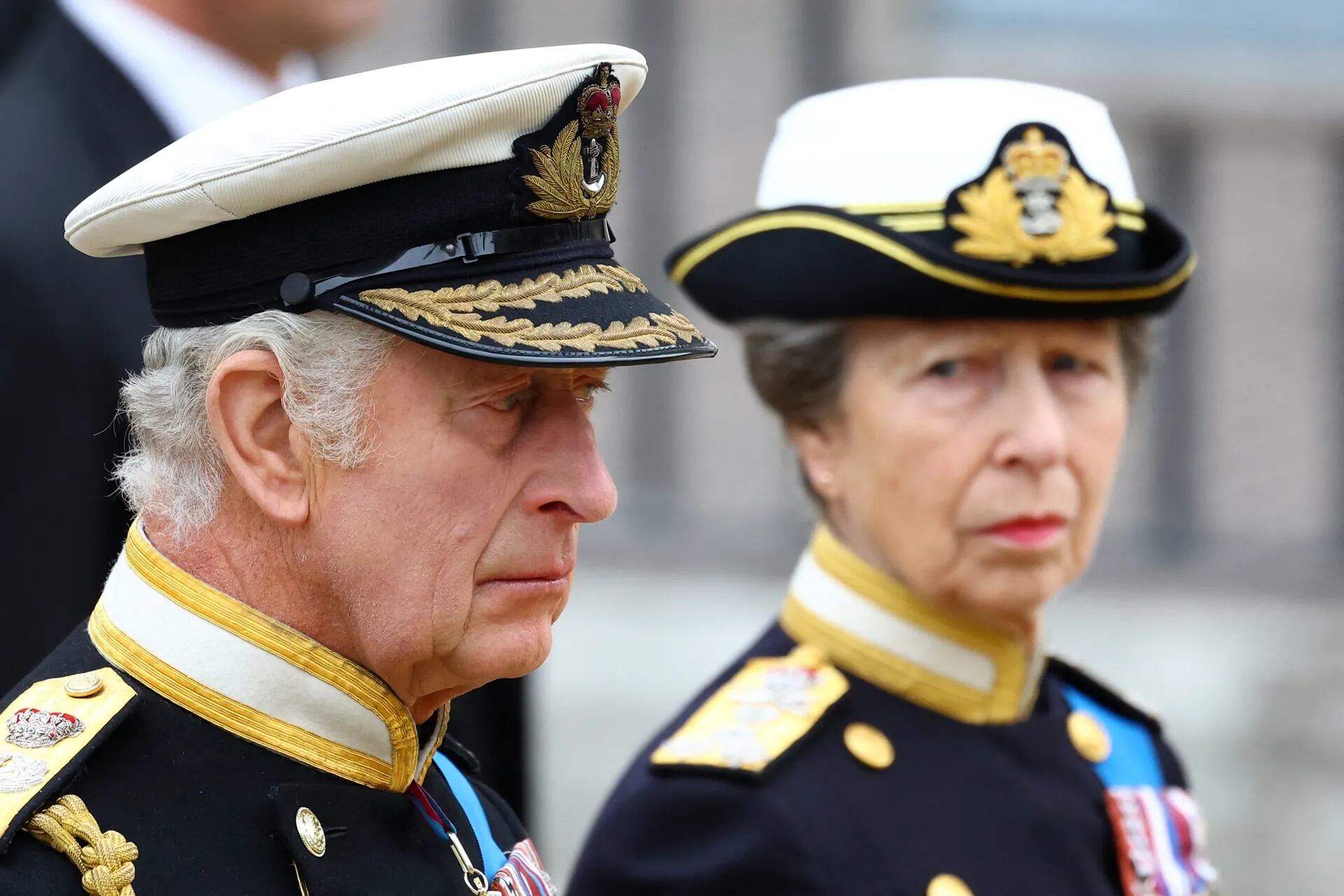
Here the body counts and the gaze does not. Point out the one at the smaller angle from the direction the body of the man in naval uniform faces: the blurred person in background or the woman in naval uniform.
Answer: the woman in naval uniform

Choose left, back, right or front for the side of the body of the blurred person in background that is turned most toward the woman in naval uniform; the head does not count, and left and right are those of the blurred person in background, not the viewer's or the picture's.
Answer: front

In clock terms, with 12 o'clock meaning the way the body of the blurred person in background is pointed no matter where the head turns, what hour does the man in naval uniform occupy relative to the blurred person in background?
The man in naval uniform is roughly at 1 o'clock from the blurred person in background.

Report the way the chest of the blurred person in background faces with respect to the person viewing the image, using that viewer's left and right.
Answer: facing the viewer and to the right of the viewer

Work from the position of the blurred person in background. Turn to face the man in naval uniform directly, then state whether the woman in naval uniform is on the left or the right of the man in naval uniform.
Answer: left

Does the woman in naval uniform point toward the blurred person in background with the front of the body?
no

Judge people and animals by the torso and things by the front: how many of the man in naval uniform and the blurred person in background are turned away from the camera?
0

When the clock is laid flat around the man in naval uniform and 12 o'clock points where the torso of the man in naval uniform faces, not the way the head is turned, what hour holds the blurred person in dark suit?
The blurred person in dark suit is roughly at 7 o'clock from the man in naval uniform.

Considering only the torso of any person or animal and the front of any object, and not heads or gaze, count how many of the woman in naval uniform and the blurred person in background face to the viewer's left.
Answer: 0

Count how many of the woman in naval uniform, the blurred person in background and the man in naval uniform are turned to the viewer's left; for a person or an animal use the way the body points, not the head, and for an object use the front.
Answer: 0

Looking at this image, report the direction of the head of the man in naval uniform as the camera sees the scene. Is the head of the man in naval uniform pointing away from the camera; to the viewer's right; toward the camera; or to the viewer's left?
to the viewer's right

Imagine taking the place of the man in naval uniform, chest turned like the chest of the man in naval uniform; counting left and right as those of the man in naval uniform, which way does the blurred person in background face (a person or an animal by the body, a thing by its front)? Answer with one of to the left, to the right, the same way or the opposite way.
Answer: the same way
